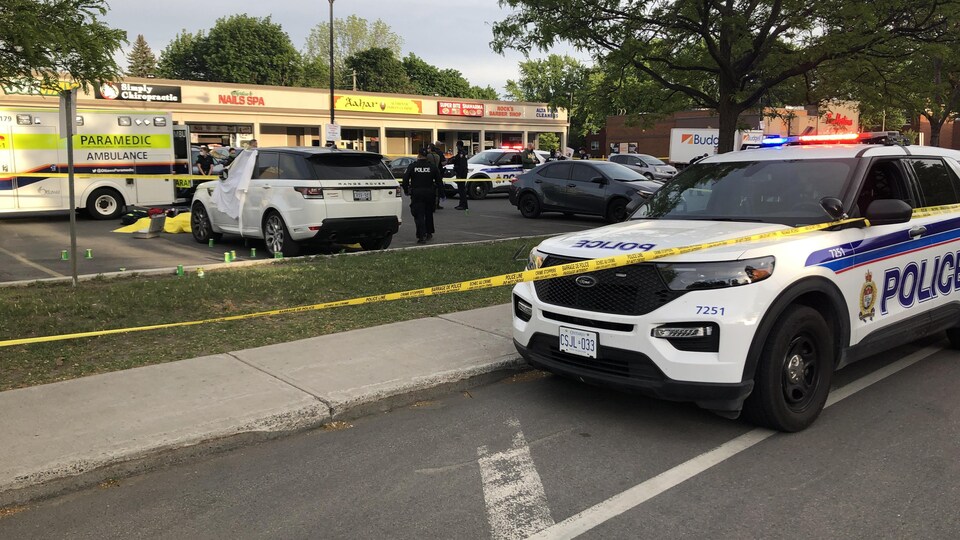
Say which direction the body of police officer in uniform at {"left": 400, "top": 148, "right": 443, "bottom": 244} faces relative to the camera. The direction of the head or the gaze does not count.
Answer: away from the camera

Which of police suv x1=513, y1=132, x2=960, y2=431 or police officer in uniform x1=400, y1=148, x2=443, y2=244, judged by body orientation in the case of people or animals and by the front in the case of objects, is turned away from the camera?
the police officer in uniform

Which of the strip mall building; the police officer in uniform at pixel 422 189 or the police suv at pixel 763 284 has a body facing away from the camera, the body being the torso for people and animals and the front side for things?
the police officer in uniform

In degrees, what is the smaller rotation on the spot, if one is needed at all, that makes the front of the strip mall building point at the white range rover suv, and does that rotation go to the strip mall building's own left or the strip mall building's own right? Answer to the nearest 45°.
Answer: approximately 45° to the strip mall building's own right

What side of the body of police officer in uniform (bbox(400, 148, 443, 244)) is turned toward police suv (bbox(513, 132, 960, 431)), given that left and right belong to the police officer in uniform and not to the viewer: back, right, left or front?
back

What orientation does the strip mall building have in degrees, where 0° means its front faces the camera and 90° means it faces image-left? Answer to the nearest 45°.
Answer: approximately 315°

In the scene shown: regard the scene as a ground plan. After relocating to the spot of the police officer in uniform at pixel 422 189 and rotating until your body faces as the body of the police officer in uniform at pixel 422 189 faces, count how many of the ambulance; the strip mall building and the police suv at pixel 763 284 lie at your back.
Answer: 1

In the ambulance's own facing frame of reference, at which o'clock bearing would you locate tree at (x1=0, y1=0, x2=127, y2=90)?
The tree is roughly at 9 o'clock from the ambulance.

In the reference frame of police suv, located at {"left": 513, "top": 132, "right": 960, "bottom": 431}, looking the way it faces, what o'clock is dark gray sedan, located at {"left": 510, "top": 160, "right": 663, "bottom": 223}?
The dark gray sedan is roughly at 4 o'clock from the police suv.
